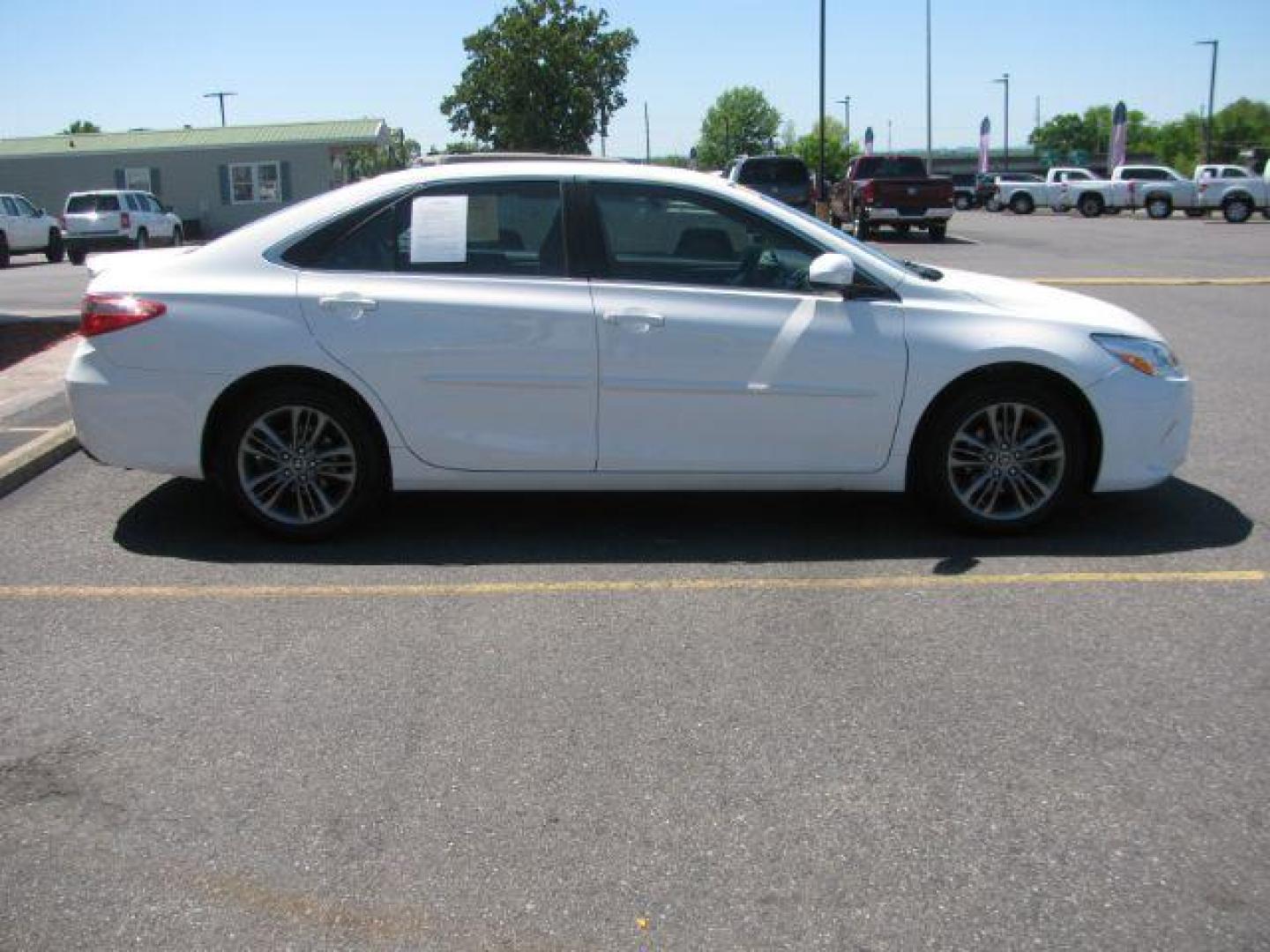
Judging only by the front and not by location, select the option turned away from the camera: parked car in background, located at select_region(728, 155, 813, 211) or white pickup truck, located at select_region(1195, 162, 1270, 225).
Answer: the parked car in background

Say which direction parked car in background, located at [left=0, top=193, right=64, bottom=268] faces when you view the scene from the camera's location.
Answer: facing away from the viewer and to the right of the viewer

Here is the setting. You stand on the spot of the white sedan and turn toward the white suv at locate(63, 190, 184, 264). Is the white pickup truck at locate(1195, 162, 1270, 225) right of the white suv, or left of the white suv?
right

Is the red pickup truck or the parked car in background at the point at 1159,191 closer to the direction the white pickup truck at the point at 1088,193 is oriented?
the parked car in background

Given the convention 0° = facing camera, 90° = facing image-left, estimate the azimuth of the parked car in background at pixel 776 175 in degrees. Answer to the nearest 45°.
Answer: approximately 180°

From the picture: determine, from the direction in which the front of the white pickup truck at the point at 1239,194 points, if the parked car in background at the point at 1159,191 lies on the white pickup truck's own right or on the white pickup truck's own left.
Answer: on the white pickup truck's own left

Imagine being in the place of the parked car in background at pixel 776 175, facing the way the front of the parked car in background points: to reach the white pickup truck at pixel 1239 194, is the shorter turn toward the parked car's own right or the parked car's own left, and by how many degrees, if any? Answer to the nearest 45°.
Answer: approximately 45° to the parked car's own right

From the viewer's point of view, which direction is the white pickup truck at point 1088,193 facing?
to the viewer's right

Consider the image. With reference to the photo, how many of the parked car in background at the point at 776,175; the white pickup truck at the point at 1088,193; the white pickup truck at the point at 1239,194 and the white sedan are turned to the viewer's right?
3

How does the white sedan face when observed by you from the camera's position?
facing to the right of the viewer
